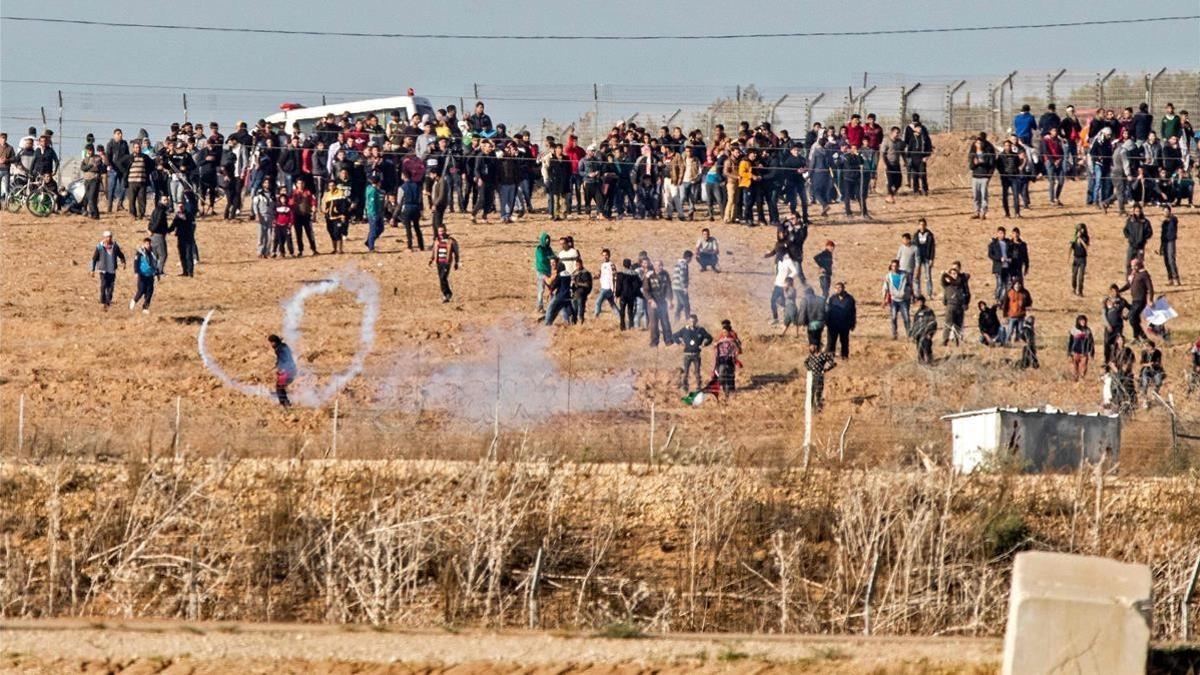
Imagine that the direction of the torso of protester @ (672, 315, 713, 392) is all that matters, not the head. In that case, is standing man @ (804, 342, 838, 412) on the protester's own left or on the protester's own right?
on the protester's own left

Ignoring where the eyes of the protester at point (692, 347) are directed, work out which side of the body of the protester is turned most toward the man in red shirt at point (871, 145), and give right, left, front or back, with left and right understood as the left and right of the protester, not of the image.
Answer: back

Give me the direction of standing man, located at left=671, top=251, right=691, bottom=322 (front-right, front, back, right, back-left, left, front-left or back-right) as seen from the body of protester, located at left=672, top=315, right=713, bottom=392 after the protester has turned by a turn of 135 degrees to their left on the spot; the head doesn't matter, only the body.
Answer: front-left

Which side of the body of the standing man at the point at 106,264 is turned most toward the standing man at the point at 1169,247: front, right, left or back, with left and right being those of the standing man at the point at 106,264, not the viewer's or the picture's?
left

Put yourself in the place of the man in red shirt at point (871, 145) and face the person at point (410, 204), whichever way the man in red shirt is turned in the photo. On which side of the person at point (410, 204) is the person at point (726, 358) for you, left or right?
left

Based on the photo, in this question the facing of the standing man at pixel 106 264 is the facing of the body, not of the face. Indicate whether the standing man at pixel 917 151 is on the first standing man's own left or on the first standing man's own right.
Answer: on the first standing man's own left

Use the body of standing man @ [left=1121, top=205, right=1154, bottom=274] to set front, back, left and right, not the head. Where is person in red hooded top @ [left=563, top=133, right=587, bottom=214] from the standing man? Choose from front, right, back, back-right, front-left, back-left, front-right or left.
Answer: right

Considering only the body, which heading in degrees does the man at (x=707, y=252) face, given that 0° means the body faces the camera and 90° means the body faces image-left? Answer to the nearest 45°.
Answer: approximately 0°

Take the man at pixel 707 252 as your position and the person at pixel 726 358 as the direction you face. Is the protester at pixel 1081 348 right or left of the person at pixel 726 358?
left

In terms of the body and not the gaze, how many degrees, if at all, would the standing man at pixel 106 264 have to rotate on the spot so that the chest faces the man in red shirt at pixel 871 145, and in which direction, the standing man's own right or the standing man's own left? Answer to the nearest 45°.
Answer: approximately 90° to the standing man's own left
